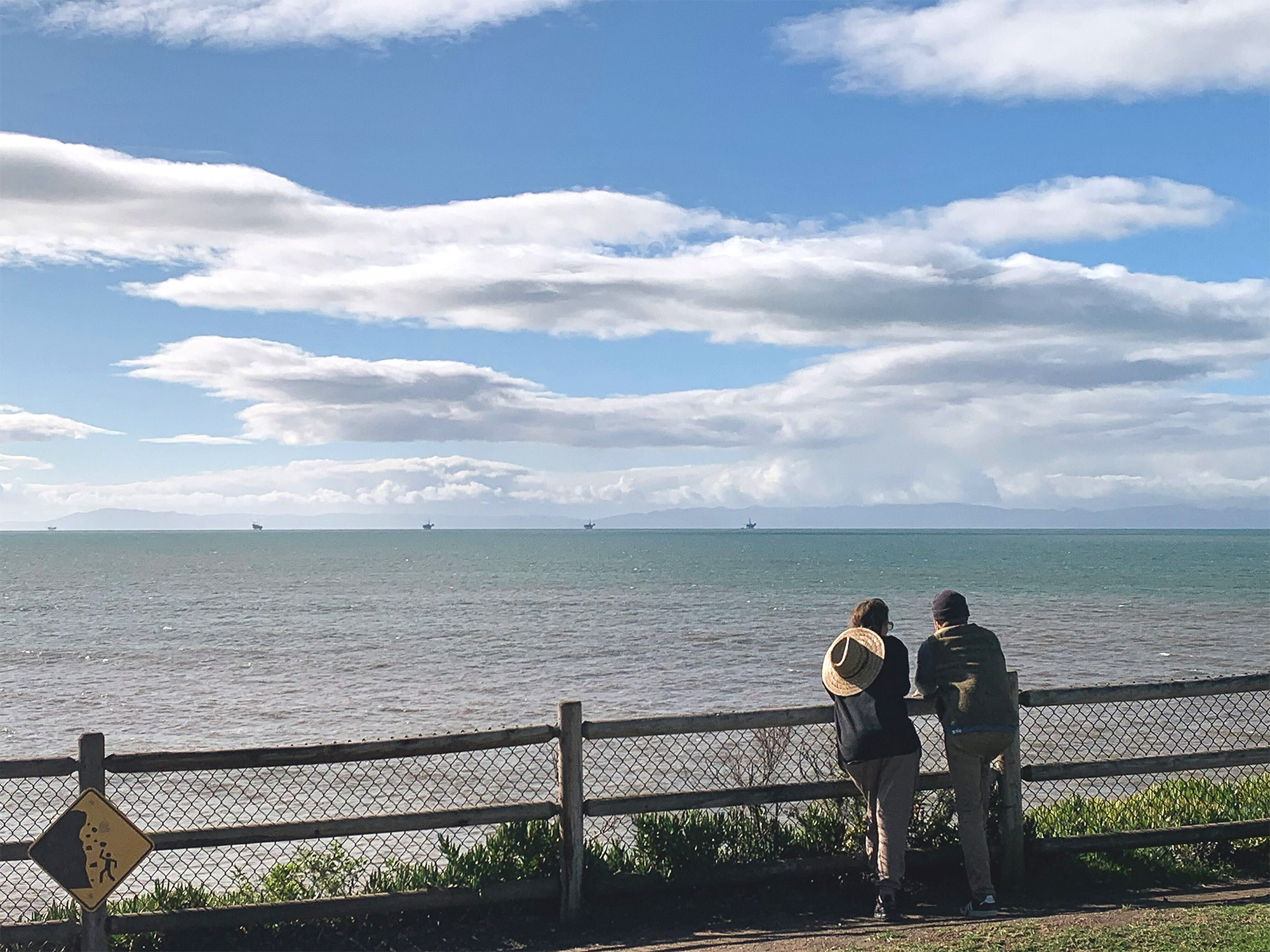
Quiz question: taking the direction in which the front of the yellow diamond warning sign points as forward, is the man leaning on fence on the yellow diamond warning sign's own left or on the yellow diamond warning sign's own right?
on the yellow diamond warning sign's own left

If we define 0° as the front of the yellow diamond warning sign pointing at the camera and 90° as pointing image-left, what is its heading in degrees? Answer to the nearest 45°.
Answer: approximately 0°
